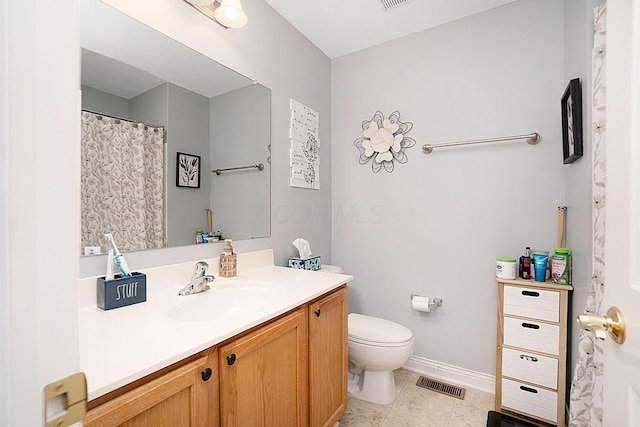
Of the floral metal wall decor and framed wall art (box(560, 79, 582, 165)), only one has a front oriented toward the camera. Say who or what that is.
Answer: the floral metal wall decor

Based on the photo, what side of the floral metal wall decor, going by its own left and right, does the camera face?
front

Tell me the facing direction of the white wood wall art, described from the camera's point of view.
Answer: facing the viewer and to the right of the viewer

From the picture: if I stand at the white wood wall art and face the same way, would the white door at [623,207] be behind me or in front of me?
in front

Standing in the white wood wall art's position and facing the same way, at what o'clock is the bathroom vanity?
The bathroom vanity is roughly at 2 o'clock from the white wood wall art.

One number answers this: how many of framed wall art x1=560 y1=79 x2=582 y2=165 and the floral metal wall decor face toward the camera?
1

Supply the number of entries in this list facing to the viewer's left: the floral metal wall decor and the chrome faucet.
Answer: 0

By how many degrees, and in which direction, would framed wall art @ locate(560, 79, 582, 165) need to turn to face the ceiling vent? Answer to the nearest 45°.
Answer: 0° — it already faces it

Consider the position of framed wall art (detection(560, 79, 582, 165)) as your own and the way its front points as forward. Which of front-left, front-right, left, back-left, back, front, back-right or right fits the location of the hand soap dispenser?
front-left

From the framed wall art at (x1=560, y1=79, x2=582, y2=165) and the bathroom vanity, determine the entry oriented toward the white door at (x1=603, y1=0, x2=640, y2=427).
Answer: the bathroom vanity

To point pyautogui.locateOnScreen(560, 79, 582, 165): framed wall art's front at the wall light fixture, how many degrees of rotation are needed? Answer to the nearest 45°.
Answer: approximately 45° to its left

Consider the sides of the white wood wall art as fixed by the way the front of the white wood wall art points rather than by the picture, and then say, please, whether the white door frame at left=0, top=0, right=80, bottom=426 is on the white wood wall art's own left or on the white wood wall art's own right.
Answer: on the white wood wall art's own right

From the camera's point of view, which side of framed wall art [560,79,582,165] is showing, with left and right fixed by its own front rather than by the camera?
left

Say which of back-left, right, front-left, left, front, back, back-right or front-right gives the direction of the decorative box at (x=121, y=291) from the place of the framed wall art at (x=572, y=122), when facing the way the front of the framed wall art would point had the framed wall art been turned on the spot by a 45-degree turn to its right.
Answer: left
